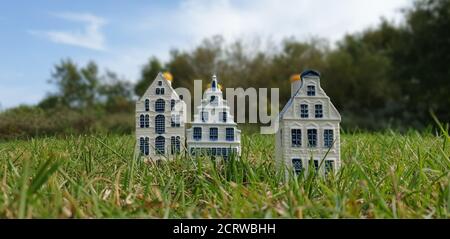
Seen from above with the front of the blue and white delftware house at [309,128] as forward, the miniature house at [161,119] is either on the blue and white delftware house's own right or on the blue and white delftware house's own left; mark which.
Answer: on the blue and white delftware house's own right

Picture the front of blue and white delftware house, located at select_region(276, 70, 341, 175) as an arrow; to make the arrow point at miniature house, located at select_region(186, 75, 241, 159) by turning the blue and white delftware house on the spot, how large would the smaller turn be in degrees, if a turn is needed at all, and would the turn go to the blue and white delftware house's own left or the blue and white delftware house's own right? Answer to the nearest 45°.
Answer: approximately 135° to the blue and white delftware house's own right

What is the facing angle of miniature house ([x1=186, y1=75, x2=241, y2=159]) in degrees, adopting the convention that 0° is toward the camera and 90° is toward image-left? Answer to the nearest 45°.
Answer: approximately 0°

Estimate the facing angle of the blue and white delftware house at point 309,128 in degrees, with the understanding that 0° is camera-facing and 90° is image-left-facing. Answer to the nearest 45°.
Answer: approximately 0°

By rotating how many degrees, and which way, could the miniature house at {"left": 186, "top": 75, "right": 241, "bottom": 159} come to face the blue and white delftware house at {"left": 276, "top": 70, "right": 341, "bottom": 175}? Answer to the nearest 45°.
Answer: approximately 45° to its left

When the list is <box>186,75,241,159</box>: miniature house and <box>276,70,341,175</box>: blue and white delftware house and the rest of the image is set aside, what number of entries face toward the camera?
2

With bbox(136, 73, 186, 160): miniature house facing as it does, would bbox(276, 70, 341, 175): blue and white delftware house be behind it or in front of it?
in front

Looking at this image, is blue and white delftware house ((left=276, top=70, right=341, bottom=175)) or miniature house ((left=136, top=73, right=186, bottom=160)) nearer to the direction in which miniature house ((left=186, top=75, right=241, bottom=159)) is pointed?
the blue and white delftware house
